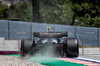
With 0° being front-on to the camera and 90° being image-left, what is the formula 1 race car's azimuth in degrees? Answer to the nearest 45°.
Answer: approximately 180°
